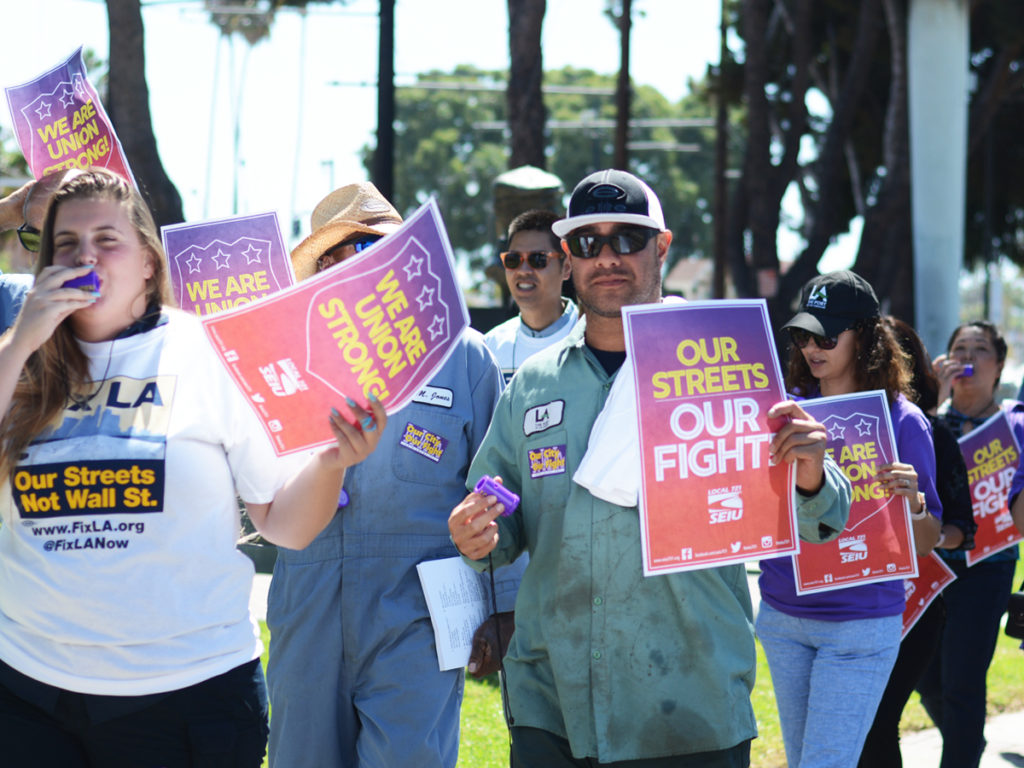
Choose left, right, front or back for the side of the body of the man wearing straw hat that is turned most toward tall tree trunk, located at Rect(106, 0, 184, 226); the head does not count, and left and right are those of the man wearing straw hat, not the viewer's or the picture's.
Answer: back

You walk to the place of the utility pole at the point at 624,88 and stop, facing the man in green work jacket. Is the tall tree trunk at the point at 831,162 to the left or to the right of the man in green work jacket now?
left

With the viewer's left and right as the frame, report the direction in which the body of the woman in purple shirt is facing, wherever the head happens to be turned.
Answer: facing the viewer and to the left of the viewer

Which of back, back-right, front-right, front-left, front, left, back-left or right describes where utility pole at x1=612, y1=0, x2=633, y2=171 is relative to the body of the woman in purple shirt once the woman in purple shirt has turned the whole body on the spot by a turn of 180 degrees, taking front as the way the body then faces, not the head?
front-left

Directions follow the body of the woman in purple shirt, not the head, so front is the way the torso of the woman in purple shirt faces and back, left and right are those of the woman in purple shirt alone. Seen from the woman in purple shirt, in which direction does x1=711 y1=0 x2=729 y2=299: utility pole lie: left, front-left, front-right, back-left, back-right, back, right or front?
back-right

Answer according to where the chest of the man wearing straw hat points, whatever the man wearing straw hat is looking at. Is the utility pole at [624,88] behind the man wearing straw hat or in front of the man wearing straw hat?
behind

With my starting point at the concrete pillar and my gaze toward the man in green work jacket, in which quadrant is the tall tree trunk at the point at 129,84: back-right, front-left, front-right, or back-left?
front-right

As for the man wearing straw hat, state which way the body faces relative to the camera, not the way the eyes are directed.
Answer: toward the camera

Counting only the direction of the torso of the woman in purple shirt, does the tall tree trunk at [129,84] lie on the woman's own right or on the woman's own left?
on the woman's own right

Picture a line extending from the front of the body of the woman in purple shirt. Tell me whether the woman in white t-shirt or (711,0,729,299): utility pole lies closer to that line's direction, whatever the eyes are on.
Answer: the woman in white t-shirt

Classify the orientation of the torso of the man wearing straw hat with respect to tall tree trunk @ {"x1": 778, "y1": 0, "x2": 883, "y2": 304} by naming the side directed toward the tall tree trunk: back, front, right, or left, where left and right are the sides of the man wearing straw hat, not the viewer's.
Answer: back

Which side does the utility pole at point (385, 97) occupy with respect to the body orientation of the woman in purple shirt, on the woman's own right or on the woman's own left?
on the woman's own right

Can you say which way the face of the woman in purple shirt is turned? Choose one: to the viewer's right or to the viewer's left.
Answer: to the viewer's left

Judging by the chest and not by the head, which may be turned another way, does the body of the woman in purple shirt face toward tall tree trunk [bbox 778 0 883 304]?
no

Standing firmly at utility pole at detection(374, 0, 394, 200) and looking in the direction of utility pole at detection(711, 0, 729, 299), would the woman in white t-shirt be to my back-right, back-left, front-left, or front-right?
back-right

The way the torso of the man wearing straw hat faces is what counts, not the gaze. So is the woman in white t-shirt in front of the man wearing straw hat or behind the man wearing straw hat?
in front
